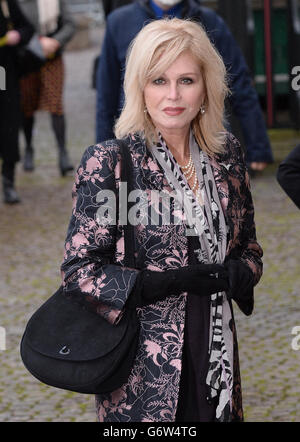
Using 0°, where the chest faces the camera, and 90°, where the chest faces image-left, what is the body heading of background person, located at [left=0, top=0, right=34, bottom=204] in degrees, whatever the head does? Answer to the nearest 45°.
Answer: approximately 0°

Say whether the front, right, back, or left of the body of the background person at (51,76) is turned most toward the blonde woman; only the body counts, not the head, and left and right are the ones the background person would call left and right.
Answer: front
